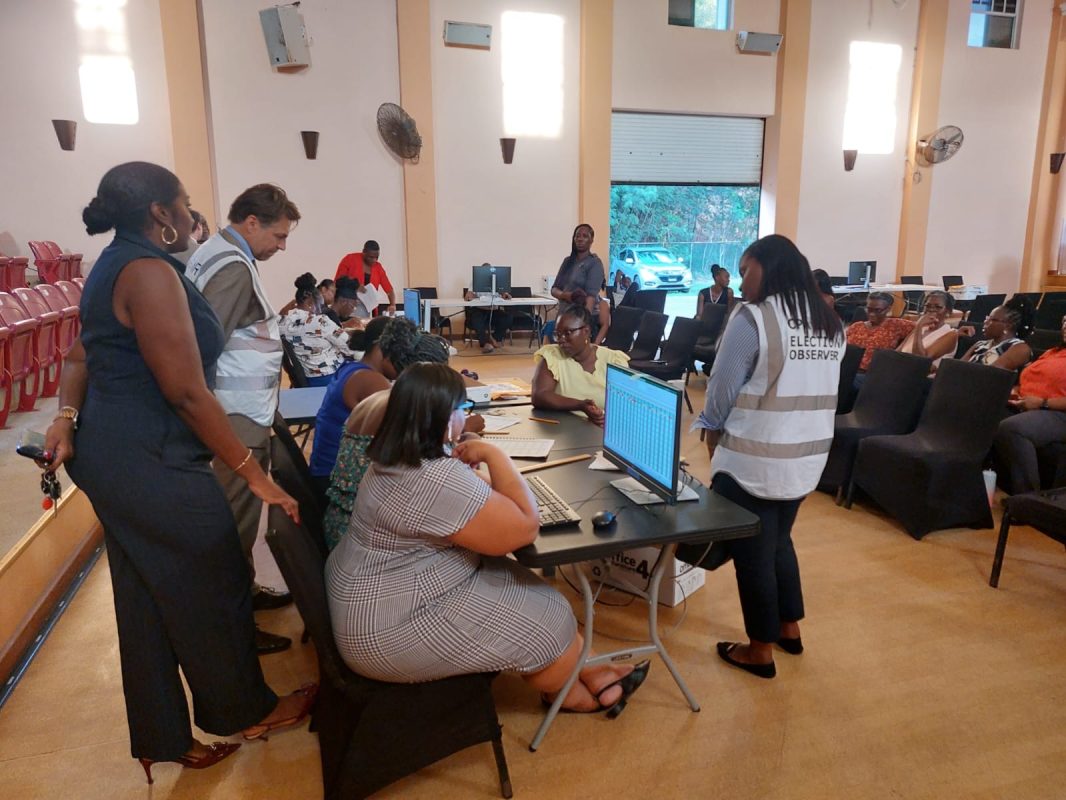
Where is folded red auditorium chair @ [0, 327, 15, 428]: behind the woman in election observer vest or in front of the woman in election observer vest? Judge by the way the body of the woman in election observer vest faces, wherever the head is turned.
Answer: in front

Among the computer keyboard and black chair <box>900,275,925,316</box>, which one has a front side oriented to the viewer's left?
the computer keyboard

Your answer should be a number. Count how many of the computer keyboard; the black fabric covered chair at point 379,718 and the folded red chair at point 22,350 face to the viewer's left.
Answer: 1

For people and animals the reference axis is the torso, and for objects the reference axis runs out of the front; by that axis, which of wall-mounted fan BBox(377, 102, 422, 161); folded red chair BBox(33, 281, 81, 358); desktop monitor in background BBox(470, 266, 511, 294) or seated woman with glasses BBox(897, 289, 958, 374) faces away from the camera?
the desktop monitor in background

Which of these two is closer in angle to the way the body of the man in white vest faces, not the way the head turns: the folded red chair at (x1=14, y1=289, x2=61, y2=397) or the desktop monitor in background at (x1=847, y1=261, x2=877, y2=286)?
the desktop monitor in background

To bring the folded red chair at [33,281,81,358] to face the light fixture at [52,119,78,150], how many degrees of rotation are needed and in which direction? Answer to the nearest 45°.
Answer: approximately 135° to its left

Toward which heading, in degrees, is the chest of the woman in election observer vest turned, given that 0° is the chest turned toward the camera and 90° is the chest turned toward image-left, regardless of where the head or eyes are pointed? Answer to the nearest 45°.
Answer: approximately 135°

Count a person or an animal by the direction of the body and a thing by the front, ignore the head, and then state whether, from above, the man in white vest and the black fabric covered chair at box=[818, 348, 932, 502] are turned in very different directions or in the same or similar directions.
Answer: very different directions

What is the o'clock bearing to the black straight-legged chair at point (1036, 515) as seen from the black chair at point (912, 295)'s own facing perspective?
the black straight-legged chair at point (1036, 515) is roughly at 12 o'clock from the black chair at point (912, 295).

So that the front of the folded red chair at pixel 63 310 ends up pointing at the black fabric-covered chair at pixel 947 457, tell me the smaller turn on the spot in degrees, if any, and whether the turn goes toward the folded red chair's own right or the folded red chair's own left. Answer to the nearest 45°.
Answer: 0° — it already faces it

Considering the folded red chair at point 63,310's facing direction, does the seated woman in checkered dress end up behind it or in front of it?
in front

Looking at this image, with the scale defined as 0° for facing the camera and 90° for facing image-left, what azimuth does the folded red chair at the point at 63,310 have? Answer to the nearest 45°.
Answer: approximately 315°

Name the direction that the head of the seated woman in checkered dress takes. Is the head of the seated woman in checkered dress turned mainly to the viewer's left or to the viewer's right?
to the viewer's right

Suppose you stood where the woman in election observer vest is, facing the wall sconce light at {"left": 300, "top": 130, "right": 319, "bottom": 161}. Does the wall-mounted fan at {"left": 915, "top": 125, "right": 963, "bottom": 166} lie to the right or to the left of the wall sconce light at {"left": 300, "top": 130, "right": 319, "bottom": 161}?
right

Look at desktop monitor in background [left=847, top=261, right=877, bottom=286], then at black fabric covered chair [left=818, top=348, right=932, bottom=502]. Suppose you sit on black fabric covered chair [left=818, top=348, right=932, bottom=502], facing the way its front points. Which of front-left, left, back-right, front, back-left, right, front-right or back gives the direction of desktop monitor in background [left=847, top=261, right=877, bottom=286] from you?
back-right

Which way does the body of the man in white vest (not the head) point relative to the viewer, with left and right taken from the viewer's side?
facing to the right of the viewer

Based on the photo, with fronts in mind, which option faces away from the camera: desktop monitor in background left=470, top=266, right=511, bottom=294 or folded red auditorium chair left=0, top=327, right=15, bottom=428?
the desktop monitor in background
